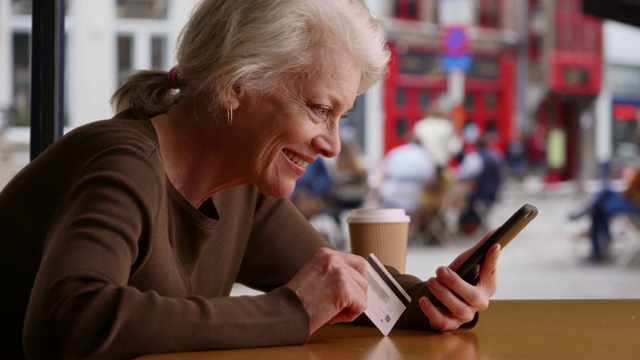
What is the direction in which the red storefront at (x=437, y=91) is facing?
toward the camera

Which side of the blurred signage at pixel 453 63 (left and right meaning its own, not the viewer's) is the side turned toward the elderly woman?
front

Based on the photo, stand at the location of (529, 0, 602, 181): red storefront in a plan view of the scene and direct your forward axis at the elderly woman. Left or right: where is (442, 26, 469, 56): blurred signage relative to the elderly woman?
right

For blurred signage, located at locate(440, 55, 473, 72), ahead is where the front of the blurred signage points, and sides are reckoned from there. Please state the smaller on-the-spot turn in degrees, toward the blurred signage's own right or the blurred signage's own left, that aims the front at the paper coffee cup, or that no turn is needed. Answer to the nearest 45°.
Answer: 0° — it already faces it

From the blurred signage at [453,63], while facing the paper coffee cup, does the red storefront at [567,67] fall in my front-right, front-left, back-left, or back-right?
back-left

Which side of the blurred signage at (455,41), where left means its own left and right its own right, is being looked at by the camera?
front

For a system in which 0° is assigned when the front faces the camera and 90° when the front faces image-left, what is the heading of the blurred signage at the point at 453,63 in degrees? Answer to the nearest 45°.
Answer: approximately 0°

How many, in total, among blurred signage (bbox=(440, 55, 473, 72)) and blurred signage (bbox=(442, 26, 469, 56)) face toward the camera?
2

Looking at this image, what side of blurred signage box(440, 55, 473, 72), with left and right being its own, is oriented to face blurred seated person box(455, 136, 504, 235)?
front

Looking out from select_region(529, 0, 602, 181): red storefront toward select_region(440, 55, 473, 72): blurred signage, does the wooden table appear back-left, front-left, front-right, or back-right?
front-left

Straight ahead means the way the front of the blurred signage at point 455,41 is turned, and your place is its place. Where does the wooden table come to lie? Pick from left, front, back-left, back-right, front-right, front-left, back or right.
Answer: front

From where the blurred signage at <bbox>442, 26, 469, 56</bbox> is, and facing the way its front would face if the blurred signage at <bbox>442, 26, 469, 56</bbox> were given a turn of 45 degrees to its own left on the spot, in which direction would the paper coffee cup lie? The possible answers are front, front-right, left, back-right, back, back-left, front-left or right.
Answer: front-right

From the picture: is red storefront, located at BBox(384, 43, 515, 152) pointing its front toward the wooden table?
yes

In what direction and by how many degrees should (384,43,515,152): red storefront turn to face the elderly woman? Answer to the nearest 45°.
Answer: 0° — it already faces them

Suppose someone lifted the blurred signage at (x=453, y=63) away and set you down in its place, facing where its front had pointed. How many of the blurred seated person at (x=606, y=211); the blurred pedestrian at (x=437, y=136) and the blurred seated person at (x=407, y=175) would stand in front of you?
3

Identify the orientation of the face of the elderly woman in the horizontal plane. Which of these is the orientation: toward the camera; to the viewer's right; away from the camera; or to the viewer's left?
to the viewer's right
